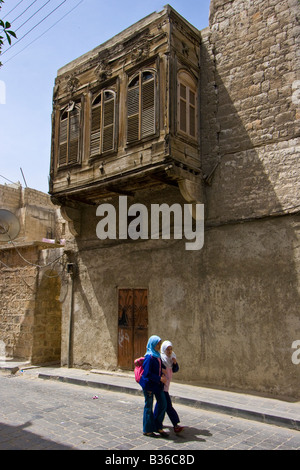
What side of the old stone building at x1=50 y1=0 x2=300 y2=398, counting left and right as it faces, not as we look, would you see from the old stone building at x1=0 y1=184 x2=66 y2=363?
right

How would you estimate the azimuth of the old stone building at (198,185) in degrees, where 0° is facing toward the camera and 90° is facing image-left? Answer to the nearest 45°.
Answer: approximately 45°
